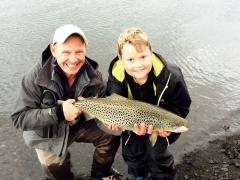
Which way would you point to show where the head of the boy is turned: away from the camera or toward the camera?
toward the camera

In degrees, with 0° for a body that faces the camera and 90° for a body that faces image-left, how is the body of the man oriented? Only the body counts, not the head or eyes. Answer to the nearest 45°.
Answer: approximately 315°

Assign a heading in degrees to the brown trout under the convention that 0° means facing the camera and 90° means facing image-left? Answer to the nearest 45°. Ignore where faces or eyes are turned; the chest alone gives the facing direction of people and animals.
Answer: approximately 270°

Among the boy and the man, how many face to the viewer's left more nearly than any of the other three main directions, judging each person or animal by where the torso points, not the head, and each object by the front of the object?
0

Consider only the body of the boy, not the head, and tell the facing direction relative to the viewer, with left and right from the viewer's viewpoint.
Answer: facing the viewer

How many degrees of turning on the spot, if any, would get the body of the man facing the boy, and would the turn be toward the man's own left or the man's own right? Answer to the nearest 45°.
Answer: approximately 45° to the man's own left

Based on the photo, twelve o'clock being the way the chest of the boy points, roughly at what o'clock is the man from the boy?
The man is roughly at 3 o'clock from the boy.
